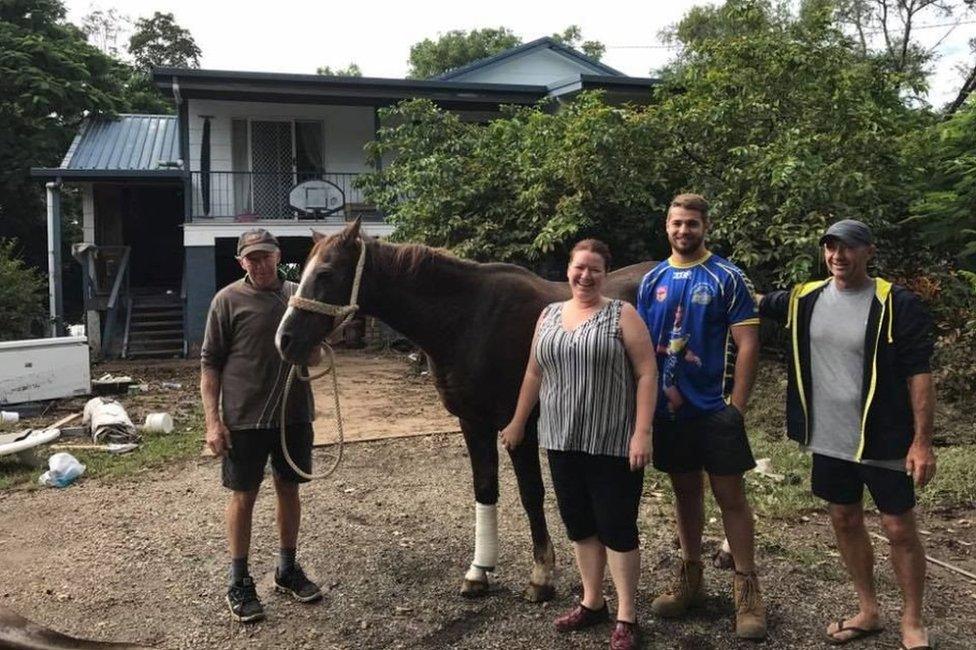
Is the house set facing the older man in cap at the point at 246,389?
yes

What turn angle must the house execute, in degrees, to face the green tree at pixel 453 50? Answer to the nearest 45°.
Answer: approximately 180°

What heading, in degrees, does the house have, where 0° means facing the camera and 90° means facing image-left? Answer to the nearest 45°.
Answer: approximately 0°

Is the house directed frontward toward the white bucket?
yes

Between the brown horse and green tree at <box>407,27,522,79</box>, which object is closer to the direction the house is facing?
the brown horse

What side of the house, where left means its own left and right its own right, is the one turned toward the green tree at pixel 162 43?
back

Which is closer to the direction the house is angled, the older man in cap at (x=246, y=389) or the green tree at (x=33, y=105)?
the older man in cap
